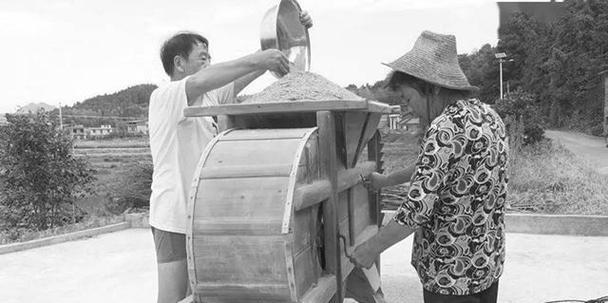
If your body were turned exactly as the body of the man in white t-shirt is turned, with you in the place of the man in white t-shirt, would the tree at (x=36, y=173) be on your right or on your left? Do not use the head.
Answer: on your left

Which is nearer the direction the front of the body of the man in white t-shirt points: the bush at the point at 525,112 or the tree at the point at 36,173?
the bush

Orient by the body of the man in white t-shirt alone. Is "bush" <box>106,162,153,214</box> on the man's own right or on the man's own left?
on the man's own left

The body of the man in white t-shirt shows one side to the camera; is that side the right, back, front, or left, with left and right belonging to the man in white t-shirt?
right

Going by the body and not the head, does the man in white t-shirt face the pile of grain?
yes

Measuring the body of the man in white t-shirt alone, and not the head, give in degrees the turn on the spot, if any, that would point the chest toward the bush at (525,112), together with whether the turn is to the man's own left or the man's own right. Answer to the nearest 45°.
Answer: approximately 45° to the man's own left

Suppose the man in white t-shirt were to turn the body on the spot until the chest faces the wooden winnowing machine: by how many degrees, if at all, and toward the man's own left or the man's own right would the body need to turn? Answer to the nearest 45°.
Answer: approximately 45° to the man's own right

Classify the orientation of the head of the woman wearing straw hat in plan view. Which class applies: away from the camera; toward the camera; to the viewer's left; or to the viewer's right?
to the viewer's left

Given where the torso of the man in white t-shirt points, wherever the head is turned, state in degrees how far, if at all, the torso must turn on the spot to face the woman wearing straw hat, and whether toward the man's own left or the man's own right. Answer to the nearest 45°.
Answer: approximately 45° to the man's own right
